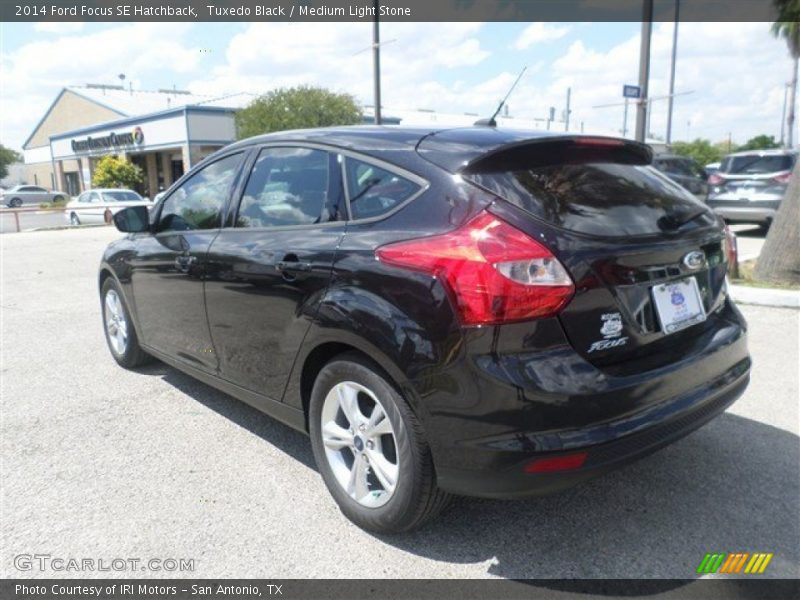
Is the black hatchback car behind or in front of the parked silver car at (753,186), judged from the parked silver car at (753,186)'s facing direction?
behind

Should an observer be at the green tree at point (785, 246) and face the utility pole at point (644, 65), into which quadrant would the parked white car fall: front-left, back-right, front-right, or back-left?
front-left

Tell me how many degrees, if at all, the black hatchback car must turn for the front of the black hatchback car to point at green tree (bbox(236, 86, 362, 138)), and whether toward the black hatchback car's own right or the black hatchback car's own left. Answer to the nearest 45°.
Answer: approximately 45° to the black hatchback car's own right

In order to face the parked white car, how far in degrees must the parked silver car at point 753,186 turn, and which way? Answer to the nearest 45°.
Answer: approximately 90° to its left

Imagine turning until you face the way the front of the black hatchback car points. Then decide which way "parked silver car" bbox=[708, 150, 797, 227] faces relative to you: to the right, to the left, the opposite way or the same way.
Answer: to the right

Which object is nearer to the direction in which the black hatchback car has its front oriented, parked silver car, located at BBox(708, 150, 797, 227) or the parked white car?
the parked white car

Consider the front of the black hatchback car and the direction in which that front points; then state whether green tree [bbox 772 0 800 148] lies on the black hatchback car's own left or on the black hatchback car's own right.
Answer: on the black hatchback car's own right

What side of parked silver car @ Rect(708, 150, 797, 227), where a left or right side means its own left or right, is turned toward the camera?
back

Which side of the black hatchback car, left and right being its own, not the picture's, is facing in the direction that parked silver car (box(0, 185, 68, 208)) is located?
front

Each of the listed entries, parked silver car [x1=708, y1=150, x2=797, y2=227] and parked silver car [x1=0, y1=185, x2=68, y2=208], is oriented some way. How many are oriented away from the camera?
1

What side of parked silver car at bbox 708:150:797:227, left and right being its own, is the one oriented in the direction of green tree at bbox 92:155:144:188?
left

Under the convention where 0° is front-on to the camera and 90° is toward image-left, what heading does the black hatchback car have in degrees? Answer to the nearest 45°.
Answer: approximately 135°
